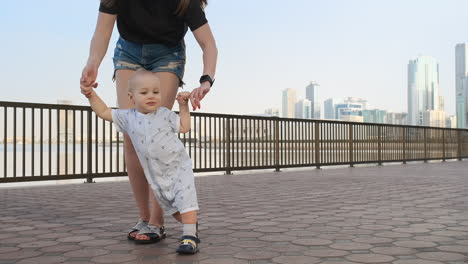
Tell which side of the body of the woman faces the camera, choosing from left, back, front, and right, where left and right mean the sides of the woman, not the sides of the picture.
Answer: front

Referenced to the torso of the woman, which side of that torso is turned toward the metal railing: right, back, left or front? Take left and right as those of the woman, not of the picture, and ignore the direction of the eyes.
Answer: back
